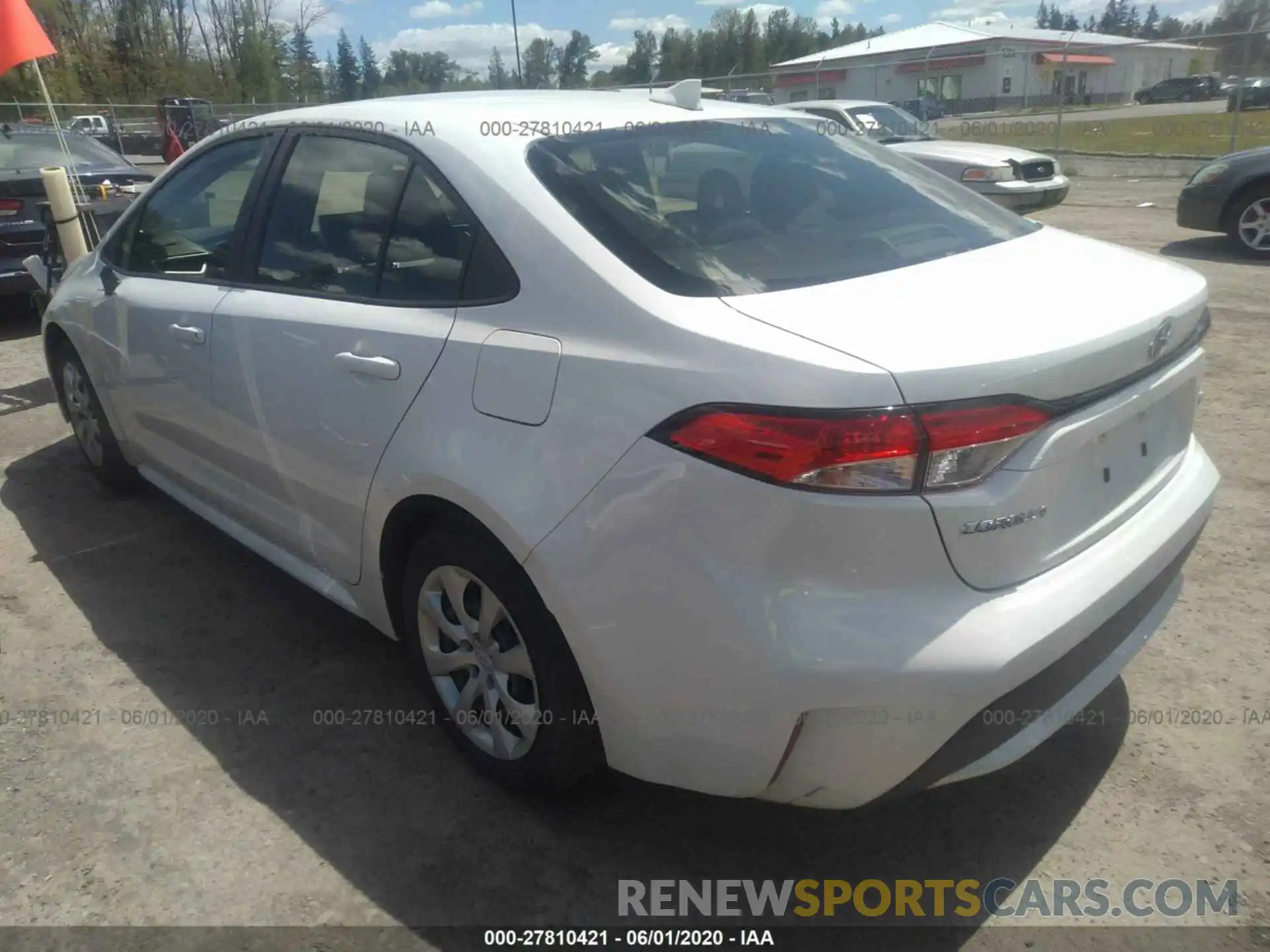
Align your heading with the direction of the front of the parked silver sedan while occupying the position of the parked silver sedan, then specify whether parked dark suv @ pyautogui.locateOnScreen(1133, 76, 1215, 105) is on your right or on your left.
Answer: on your left

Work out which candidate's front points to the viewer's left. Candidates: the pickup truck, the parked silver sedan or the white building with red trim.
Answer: the pickup truck

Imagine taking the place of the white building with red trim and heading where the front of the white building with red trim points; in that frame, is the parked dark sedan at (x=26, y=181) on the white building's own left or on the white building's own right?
on the white building's own right

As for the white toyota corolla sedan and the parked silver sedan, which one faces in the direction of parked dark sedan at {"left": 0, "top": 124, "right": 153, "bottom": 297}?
the white toyota corolla sedan

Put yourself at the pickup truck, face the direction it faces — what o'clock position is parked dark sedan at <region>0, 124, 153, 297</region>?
The parked dark sedan is roughly at 9 o'clock from the pickup truck.

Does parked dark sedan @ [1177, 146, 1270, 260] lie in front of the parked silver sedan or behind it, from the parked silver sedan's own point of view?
in front

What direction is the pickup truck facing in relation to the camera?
to the viewer's left

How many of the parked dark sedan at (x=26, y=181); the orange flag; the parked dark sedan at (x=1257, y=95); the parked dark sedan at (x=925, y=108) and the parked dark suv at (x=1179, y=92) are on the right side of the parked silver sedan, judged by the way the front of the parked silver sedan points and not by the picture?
2

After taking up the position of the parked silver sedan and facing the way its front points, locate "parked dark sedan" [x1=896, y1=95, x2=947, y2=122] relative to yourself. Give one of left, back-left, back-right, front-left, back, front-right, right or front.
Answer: back-left

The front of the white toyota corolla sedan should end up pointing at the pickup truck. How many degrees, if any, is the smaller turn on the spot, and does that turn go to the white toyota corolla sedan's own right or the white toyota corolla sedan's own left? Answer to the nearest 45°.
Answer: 0° — it already faces it

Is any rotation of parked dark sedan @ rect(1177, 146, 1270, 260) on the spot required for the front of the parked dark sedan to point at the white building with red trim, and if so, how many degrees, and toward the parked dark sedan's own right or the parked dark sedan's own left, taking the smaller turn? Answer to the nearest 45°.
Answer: approximately 90° to the parked dark sedan's own right

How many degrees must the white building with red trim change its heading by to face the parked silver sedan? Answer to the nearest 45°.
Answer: approximately 45° to its right

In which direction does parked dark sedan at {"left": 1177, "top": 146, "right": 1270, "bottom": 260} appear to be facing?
to the viewer's left

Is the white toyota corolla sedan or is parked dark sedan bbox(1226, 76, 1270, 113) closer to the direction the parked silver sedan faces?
the white toyota corolla sedan

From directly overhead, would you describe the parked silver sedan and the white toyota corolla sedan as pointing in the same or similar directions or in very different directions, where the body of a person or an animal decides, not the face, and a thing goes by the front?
very different directions

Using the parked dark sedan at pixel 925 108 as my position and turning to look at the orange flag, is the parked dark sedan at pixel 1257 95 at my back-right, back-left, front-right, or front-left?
back-left

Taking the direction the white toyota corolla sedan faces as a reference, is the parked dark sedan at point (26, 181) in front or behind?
in front

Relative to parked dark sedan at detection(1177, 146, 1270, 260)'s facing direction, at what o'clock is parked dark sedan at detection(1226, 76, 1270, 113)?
parked dark sedan at detection(1226, 76, 1270, 113) is roughly at 3 o'clock from parked dark sedan at detection(1177, 146, 1270, 260).
